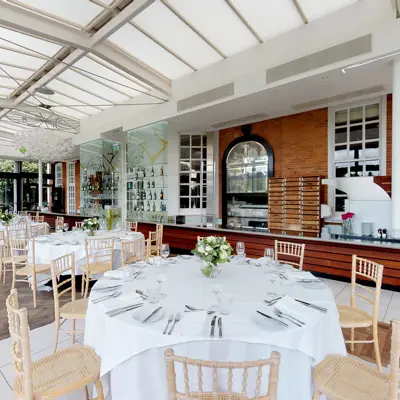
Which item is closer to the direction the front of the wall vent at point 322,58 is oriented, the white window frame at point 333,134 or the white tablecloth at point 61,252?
the white tablecloth

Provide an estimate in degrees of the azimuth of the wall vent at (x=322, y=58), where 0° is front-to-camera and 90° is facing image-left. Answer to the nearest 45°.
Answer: approximately 45°

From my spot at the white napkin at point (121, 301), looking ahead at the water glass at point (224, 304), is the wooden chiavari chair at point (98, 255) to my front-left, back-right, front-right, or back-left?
back-left
